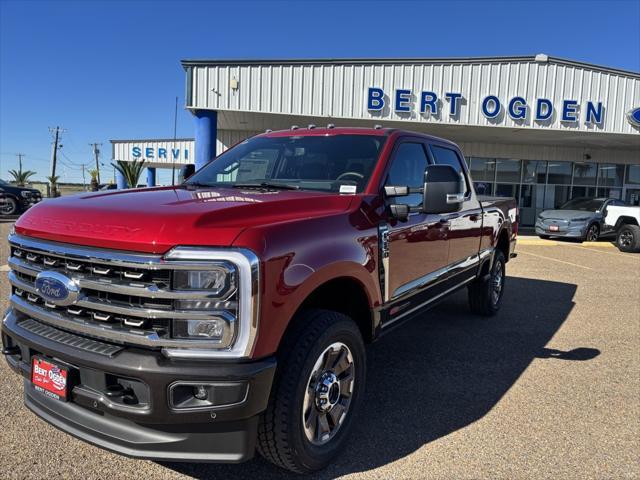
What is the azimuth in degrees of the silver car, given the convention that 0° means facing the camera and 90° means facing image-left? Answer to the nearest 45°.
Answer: approximately 45°

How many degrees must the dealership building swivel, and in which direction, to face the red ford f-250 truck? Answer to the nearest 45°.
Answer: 0° — it already faces it

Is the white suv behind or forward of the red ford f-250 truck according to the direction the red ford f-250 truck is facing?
behind

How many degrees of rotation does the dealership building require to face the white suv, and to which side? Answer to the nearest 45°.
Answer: approximately 90° to its left

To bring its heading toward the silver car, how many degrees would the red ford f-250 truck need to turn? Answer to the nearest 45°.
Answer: approximately 180°

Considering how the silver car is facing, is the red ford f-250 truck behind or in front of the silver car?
in front

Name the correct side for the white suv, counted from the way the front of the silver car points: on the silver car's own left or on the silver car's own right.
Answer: on the silver car's own left

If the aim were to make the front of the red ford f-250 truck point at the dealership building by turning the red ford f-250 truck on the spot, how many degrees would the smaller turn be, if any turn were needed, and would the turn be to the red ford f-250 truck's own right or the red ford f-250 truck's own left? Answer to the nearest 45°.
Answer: approximately 135° to the red ford f-250 truck's own right
